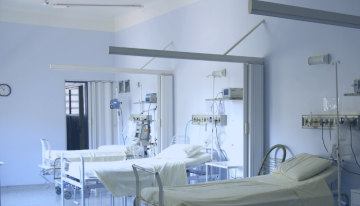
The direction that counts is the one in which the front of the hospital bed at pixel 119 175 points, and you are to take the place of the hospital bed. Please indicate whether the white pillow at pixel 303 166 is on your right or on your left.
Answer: on your left

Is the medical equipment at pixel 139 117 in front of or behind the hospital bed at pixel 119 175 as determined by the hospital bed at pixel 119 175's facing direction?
behind

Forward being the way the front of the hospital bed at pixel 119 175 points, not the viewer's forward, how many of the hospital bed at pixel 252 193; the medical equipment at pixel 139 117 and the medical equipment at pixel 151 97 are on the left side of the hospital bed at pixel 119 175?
1

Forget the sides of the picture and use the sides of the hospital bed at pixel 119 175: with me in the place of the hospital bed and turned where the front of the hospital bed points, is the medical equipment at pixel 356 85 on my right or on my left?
on my left

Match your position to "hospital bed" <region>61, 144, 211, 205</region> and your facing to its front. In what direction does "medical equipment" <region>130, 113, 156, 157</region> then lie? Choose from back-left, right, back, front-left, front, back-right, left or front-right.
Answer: back-right

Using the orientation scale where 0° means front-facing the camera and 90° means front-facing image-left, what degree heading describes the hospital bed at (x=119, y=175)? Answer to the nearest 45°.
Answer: approximately 45°

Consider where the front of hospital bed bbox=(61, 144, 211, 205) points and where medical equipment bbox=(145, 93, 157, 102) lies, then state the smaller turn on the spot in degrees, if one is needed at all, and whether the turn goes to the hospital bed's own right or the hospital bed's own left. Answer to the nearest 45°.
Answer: approximately 135° to the hospital bed's own right

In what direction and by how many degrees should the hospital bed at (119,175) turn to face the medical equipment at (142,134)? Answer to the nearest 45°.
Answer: approximately 135° to its right

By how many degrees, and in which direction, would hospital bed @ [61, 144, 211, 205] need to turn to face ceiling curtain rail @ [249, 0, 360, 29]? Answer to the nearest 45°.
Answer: approximately 90° to its left

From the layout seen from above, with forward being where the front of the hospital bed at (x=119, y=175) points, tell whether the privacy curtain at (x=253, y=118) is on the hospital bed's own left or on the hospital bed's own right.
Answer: on the hospital bed's own left
